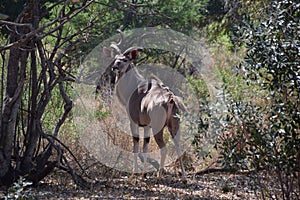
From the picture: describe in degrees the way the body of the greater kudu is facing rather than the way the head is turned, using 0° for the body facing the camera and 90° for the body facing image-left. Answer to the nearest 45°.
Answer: approximately 135°
